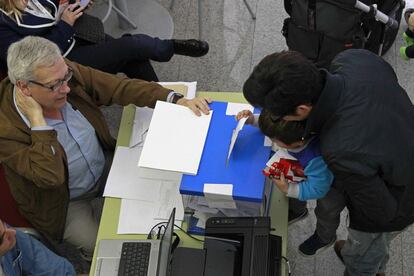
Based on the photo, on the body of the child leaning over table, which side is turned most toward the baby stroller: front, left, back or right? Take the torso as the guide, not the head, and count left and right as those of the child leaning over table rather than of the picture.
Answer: right

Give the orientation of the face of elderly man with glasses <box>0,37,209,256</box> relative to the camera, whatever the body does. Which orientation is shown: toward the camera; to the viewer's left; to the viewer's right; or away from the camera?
to the viewer's right

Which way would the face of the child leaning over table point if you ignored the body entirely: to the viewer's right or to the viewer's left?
to the viewer's left

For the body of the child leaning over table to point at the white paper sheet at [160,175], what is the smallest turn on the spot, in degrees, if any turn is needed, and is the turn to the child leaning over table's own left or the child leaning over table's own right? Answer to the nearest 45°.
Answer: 0° — they already face it

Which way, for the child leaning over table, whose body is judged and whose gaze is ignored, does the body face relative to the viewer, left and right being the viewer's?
facing to the left of the viewer

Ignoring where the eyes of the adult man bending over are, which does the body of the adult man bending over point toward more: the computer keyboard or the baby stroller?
the computer keyboard

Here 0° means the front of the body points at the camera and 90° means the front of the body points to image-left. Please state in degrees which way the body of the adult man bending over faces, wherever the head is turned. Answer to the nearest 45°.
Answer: approximately 90°

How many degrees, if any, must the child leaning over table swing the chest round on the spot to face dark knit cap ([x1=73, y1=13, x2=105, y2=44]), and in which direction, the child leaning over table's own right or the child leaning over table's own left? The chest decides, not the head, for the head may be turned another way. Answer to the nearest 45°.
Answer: approximately 45° to the child leaning over table's own right

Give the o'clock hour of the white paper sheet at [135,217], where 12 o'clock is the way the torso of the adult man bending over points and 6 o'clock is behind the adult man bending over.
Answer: The white paper sheet is roughly at 12 o'clock from the adult man bending over.
